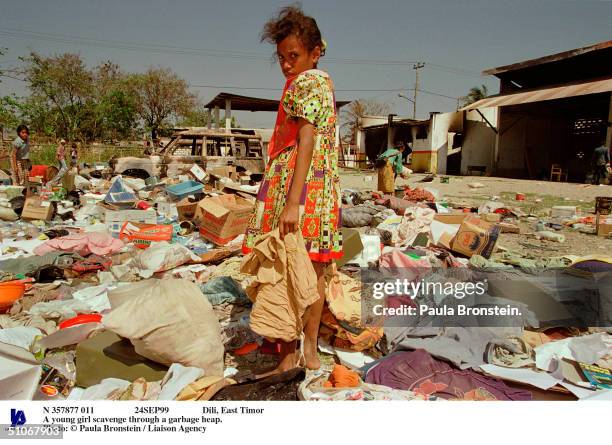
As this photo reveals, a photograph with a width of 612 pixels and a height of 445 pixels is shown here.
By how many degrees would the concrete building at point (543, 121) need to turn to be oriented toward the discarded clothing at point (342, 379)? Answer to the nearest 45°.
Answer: approximately 45° to its left

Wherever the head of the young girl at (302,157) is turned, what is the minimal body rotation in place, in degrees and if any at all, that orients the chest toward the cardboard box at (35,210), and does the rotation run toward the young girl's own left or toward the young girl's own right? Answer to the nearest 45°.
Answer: approximately 45° to the young girl's own right

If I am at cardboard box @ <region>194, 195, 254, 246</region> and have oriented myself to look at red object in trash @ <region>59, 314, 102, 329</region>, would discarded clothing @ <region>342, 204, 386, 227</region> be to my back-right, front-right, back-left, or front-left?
back-left

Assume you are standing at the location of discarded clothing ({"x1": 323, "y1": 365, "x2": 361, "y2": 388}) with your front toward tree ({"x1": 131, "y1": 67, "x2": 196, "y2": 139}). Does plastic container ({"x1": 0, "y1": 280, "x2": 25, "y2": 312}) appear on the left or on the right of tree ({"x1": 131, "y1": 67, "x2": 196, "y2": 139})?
left

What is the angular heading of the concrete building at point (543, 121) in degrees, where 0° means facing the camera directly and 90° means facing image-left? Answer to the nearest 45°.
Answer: approximately 45°

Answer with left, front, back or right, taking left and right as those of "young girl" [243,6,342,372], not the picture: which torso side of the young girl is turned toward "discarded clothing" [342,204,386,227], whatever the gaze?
right

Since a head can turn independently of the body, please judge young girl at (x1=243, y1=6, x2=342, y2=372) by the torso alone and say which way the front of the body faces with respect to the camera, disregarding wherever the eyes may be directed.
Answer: to the viewer's left
